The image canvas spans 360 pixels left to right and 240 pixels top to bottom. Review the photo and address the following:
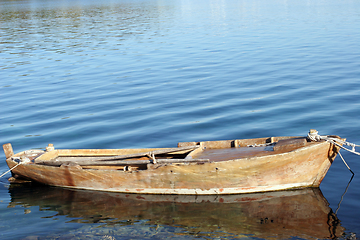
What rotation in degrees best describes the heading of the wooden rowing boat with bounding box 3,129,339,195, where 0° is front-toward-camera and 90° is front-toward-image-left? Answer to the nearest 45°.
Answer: approximately 270°
